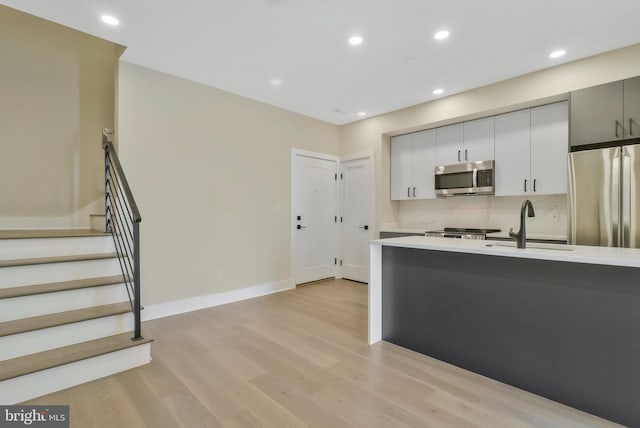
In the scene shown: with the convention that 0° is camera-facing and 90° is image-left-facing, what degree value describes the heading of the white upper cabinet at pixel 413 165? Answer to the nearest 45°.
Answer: approximately 45°

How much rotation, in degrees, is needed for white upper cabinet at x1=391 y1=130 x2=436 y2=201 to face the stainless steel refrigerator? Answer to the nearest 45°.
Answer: approximately 90° to its left

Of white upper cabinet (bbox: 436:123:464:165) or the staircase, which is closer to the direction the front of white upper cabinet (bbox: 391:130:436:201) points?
the staircase

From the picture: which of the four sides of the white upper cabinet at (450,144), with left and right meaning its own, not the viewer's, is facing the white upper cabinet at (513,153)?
left

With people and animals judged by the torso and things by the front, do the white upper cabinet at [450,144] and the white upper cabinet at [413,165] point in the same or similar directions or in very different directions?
same or similar directions

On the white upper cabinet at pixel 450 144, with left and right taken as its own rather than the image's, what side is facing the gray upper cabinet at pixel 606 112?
left

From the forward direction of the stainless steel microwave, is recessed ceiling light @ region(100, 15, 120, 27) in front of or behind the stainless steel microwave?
in front

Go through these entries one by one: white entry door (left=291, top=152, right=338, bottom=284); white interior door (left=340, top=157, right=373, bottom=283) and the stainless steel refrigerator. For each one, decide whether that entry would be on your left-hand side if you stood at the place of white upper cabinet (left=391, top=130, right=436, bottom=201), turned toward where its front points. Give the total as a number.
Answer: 1

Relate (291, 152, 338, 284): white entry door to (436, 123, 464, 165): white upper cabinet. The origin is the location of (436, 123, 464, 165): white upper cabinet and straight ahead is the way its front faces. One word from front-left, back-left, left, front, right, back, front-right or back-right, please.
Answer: front-right

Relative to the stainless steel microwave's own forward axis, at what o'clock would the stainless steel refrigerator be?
The stainless steel refrigerator is roughly at 10 o'clock from the stainless steel microwave.

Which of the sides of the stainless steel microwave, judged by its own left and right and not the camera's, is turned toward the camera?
front

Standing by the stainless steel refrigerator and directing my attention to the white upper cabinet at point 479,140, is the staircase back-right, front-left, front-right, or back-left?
front-left
